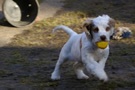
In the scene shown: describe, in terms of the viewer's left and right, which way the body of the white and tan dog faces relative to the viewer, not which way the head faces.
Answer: facing the viewer and to the right of the viewer
